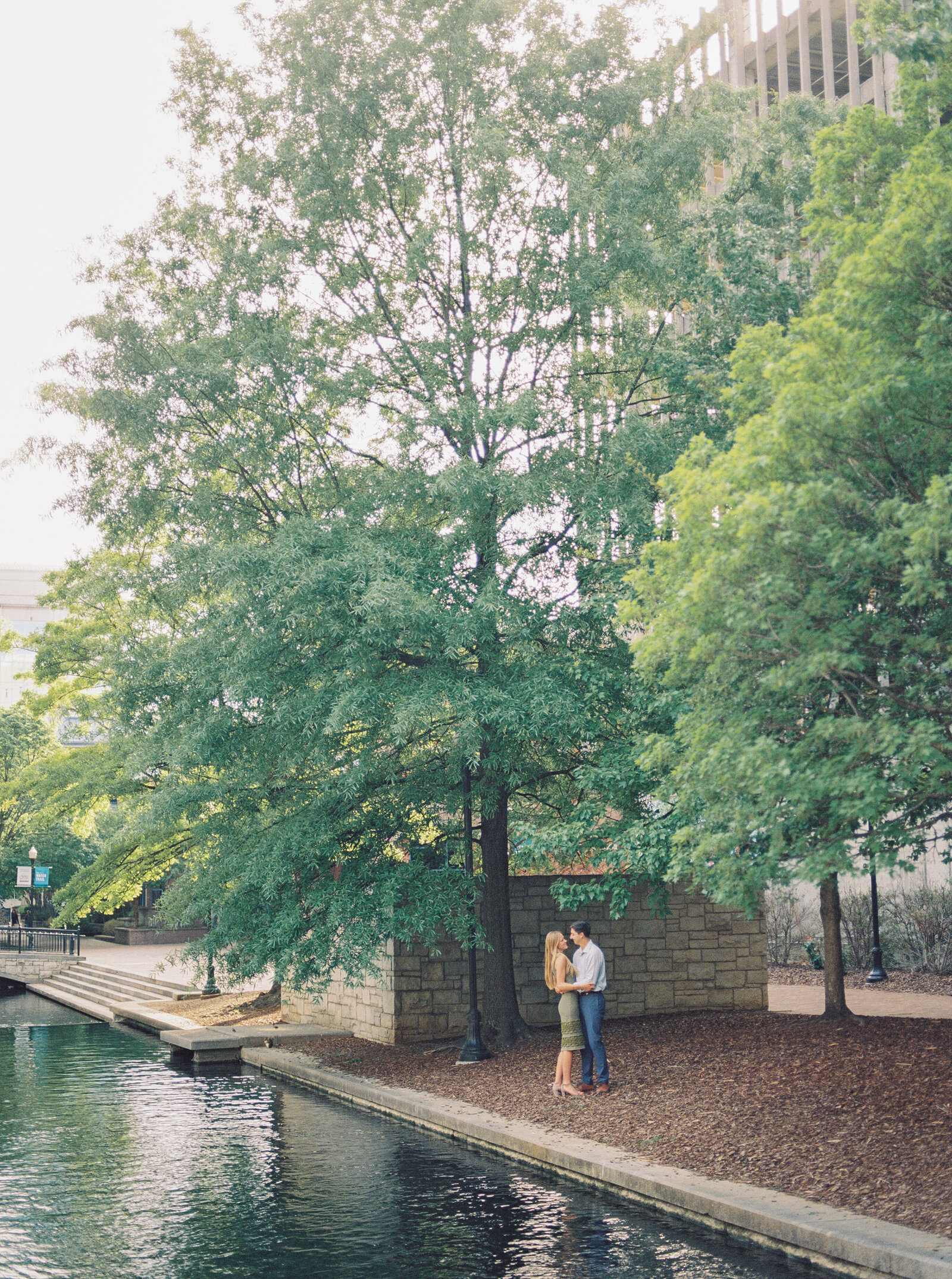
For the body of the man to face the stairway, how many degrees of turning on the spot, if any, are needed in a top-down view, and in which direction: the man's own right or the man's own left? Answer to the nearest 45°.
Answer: approximately 45° to the man's own right

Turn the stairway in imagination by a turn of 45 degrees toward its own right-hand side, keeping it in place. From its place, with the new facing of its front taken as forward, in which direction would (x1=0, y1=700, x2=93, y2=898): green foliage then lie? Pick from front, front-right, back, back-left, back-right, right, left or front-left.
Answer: right

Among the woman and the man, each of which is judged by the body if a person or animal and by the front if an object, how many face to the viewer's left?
1

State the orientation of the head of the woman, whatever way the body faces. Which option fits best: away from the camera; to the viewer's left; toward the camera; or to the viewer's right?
to the viewer's right

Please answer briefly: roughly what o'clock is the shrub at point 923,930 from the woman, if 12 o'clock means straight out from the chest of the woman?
The shrub is roughly at 10 o'clock from the woman.

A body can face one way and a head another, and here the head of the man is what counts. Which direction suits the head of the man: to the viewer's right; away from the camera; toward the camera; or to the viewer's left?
to the viewer's left

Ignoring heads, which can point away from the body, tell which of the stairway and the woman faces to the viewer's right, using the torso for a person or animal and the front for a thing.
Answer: the woman

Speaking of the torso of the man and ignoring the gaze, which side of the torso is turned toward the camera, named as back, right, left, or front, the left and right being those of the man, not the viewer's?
left

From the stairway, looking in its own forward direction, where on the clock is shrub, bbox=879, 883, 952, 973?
The shrub is roughly at 9 o'clock from the stairway.

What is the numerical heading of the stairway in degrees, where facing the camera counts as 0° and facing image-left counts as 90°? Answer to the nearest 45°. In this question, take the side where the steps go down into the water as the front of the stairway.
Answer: approximately 45°

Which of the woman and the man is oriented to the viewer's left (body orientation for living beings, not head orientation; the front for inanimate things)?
the man

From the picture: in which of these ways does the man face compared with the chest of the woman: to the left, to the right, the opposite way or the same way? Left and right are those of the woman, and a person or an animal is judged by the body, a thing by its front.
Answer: the opposite way

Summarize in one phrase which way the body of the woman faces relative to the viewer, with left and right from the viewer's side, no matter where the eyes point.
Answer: facing to the right of the viewer

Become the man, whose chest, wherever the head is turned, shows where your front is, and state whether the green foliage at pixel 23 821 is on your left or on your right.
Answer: on your right

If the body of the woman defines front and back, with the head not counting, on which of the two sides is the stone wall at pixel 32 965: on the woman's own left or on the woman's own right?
on the woman's own left

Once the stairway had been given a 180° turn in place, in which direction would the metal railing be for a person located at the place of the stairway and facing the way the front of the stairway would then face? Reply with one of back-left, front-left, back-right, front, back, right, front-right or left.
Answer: front-left
